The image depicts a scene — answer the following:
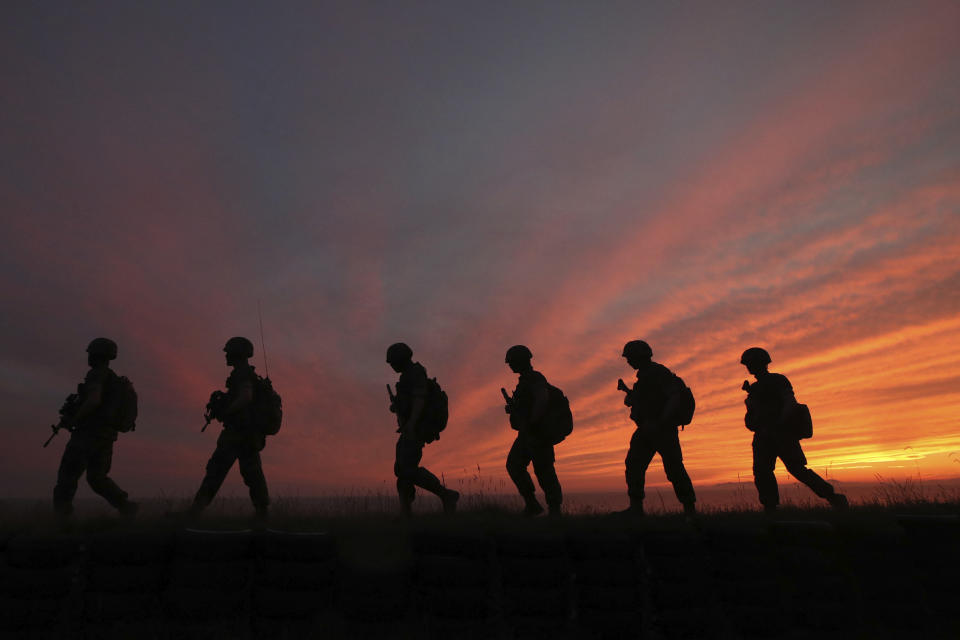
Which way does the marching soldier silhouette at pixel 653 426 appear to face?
to the viewer's left

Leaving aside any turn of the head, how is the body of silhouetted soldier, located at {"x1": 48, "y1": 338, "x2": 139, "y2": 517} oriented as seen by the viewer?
to the viewer's left

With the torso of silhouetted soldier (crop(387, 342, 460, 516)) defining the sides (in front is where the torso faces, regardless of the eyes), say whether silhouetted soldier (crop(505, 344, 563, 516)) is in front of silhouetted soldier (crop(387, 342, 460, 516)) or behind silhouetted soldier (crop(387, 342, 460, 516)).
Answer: behind

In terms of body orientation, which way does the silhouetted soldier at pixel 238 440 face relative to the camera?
to the viewer's left

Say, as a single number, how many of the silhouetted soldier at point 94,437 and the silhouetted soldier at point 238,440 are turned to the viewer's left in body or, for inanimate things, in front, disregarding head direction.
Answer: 2

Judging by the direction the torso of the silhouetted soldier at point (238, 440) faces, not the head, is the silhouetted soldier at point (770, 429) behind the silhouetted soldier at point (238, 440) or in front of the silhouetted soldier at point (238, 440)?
behind

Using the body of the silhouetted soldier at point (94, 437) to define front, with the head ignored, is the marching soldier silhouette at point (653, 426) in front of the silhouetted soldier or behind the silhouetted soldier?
behind

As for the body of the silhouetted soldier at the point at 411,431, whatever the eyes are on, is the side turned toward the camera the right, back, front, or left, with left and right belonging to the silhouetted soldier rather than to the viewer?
left

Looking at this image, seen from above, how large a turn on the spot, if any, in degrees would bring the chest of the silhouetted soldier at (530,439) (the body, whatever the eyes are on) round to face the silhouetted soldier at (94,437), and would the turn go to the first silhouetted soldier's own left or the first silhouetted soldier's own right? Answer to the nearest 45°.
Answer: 0° — they already face them

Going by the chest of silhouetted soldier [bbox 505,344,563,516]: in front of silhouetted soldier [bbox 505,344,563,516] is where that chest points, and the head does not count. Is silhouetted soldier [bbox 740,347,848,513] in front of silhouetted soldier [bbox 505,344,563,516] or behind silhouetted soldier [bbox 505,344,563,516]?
behind

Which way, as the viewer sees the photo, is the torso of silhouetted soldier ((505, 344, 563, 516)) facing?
to the viewer's left

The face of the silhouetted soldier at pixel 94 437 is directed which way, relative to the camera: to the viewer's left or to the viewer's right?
to the viewer's left

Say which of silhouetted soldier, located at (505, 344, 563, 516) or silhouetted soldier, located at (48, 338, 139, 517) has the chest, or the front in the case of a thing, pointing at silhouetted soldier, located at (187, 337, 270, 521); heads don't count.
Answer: silhouetted soldier, located at (505, 344, 563, 516)

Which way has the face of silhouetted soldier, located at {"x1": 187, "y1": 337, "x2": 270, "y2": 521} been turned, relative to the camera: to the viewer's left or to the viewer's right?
to the viewer's left

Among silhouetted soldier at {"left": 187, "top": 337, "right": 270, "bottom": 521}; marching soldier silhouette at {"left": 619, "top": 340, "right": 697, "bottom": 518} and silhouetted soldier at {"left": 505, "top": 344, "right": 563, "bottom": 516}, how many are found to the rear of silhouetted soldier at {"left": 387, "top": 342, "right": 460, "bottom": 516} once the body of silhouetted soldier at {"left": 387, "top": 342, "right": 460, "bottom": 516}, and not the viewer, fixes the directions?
2
